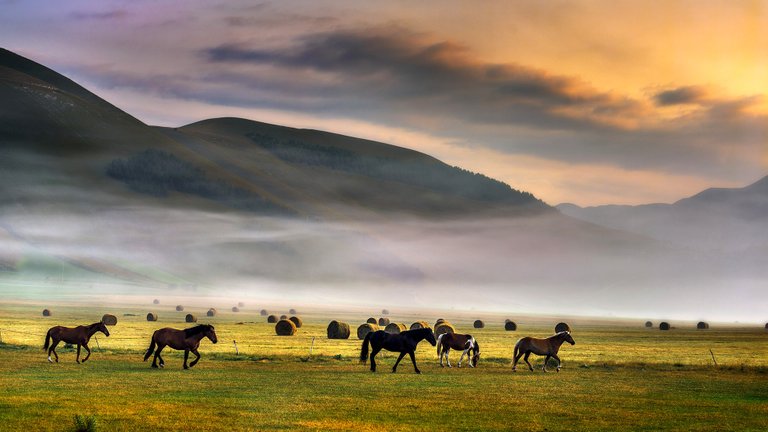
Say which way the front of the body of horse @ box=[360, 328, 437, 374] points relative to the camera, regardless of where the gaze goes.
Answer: to the viewer's right

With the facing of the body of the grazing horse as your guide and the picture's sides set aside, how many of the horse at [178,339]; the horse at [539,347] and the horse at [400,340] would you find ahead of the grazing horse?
1

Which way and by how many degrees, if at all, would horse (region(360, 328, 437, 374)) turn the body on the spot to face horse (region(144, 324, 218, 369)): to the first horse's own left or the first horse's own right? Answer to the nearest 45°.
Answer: approximately 180°

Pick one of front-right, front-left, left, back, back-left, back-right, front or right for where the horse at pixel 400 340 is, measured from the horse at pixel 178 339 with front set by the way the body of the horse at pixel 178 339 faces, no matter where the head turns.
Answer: front

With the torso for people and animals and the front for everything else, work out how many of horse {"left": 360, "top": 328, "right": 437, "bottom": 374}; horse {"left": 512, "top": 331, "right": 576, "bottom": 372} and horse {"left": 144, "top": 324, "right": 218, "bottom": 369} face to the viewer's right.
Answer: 3

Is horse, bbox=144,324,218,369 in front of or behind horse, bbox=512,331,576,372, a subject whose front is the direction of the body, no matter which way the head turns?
behind

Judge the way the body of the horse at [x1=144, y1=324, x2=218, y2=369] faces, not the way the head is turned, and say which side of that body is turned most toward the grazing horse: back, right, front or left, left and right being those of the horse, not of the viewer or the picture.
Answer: front

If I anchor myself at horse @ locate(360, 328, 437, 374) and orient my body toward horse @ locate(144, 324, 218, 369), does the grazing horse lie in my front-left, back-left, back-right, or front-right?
back-right

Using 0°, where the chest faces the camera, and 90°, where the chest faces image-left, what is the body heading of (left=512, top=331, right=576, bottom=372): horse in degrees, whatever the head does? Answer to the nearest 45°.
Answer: approximately 270°

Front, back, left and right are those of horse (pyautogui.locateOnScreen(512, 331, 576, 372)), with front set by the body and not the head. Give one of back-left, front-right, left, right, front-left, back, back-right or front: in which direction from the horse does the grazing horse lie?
back

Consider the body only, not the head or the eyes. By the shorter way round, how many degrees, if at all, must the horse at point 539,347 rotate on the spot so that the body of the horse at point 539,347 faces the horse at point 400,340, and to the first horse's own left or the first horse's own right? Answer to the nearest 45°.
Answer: approximately 135° to the first horse's own right

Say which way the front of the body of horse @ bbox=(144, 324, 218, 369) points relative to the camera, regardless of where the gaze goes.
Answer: to the viewer's right

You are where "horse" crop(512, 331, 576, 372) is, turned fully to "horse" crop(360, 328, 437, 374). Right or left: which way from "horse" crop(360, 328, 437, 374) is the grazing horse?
right

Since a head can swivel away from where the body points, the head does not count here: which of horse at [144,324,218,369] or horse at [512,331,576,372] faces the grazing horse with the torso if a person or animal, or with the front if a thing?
horse at [144,324,218,369]

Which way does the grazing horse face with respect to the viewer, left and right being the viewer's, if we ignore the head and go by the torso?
facing to the right of the viewer

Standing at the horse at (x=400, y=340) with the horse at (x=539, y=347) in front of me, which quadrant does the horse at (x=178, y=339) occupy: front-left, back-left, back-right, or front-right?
back-left

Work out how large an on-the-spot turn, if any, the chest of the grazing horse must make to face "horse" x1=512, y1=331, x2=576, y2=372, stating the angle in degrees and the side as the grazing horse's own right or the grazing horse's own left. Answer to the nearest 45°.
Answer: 0° — it already faces it
